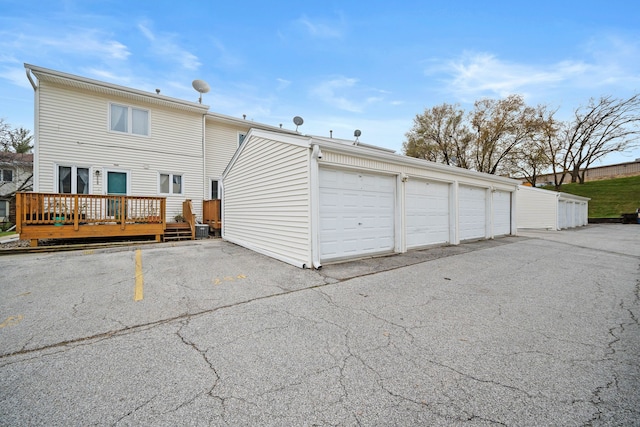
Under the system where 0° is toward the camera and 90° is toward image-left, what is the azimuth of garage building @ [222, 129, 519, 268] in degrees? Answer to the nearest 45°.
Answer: approximately 315°

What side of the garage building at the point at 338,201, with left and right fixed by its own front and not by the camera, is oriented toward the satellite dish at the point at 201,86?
back

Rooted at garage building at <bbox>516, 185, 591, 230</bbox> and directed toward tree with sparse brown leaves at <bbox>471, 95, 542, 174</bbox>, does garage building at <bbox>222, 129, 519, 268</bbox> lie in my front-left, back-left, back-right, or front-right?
back-left

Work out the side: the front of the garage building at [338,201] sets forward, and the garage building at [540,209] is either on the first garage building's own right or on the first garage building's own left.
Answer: on the first garage building's own left

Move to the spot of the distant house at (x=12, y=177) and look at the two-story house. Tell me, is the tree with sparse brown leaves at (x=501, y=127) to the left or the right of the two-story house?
left

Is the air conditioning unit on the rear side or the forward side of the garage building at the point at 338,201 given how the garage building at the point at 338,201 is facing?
on the rear side

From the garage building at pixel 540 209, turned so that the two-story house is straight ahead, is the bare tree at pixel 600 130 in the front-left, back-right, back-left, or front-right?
back-right

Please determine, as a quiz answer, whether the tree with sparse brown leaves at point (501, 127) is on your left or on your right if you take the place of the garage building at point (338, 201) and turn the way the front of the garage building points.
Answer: on your left

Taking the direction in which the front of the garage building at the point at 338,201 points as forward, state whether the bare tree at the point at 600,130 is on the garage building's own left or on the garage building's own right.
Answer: on the garage building's own left
